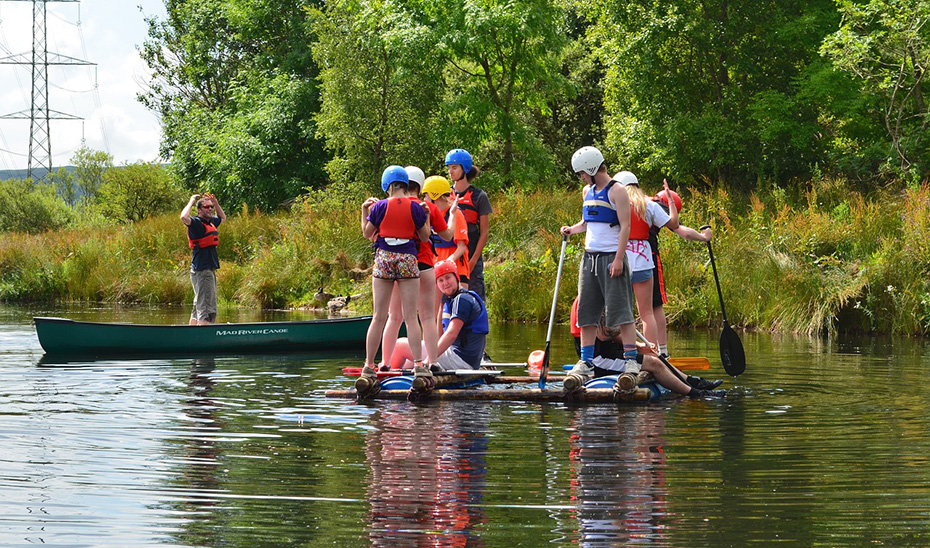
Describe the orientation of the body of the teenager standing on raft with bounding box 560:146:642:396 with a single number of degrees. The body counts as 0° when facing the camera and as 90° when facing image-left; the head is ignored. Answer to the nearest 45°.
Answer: approximately 45°

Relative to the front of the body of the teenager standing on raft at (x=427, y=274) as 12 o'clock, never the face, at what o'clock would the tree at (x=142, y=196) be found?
The tree is roughly at 10 o'clock from the teenager standing on raft.

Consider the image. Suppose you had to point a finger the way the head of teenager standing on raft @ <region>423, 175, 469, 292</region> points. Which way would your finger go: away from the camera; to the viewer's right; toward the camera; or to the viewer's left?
to the viewer's left

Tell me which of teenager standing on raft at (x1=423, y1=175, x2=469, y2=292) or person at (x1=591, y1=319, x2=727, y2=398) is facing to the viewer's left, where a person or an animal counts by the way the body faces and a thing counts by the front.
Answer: the teenager standing on raft

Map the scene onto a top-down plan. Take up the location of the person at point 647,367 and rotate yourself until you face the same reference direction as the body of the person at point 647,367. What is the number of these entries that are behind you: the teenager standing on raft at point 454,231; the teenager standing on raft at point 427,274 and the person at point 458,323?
3

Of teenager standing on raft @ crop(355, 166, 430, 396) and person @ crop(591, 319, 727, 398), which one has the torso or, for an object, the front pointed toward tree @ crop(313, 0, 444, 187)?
the teenager standing on raft

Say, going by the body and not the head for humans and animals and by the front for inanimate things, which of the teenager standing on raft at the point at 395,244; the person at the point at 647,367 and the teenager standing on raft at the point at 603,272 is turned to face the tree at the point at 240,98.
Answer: the teenager standing on raft at the point at 395,244

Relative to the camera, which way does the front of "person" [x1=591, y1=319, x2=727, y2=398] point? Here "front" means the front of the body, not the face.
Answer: to the viewer's right

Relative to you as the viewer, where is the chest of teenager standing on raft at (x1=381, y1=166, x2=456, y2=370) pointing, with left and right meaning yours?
facing away from the viewer and to the right of the viewer

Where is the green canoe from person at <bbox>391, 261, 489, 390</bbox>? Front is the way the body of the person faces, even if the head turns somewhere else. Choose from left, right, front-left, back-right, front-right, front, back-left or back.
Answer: front-right

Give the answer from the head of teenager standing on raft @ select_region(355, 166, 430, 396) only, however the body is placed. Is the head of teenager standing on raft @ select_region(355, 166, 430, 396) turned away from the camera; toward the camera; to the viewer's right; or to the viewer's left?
away from the camera
